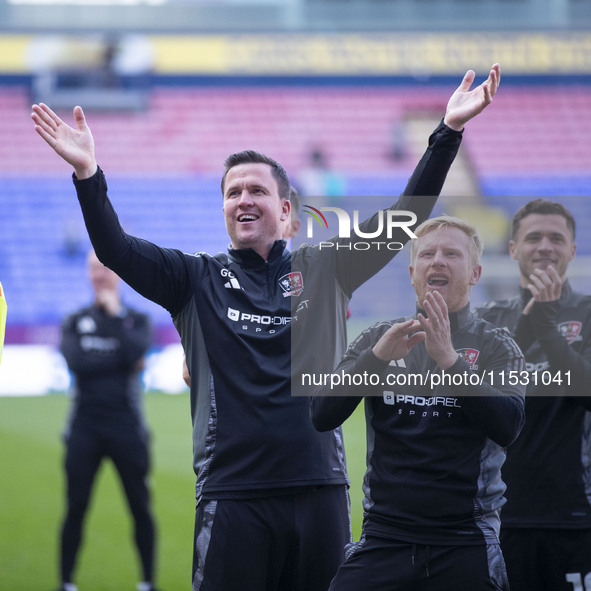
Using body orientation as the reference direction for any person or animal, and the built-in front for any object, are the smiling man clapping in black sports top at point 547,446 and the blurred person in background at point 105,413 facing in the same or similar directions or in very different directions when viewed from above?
same or similar directions

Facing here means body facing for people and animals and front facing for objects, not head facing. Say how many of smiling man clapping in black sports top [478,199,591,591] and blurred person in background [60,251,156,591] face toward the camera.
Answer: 2

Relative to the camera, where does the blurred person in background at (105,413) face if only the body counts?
toward the camera

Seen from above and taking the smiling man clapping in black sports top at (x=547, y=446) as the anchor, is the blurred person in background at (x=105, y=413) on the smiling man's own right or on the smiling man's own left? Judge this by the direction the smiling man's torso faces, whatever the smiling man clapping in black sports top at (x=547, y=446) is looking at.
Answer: on the smiling man's own right

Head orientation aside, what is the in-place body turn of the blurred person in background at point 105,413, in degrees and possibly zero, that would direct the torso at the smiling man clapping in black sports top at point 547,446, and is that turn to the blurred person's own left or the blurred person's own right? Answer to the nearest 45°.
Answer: approximately 45° to the blurred person's own left
